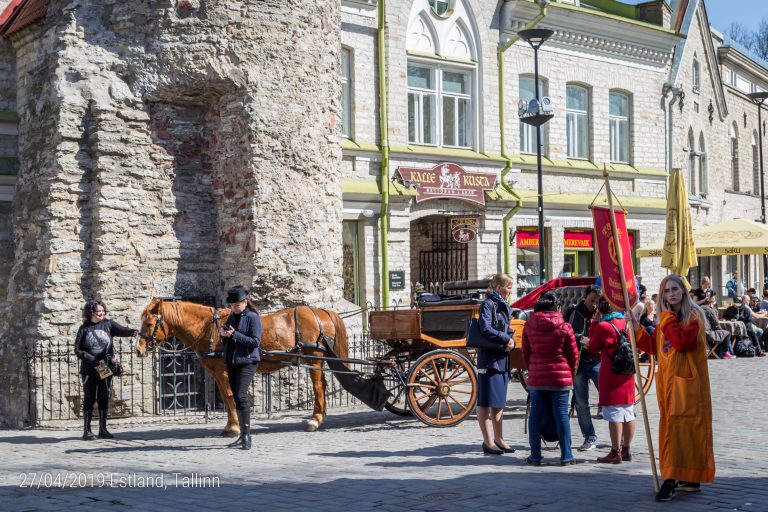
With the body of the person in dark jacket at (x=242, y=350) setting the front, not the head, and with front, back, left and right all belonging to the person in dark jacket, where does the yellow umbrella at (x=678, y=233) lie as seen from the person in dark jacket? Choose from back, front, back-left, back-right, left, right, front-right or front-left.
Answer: back

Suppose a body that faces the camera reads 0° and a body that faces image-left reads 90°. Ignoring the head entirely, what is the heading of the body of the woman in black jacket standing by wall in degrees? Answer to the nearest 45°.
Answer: approximately 315°

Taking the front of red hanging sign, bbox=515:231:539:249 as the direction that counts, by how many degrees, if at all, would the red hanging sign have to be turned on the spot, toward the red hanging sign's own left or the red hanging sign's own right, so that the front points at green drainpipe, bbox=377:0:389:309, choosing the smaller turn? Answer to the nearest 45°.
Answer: approximately 45° to the red hanging sign's own right

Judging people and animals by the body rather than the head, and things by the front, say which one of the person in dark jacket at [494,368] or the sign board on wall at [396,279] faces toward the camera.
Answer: the sign board on wall

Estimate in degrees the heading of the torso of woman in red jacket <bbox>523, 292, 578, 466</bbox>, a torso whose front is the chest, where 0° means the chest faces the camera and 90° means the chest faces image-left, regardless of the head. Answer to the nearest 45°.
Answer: approximately 180°

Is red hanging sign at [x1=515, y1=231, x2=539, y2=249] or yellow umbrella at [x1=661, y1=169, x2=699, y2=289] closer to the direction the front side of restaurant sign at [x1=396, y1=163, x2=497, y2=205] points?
the yellow umbrella

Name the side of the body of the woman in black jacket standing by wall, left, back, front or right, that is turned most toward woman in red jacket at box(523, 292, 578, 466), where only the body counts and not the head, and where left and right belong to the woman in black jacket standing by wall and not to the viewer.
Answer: front

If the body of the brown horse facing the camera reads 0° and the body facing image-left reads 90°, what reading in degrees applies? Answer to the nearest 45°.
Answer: approximately 90°

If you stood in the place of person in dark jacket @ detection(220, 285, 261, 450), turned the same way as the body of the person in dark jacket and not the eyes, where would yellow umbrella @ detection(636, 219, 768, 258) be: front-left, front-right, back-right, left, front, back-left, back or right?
back

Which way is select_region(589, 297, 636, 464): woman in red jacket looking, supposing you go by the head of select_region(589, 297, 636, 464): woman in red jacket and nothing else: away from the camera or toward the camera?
away from the camera
